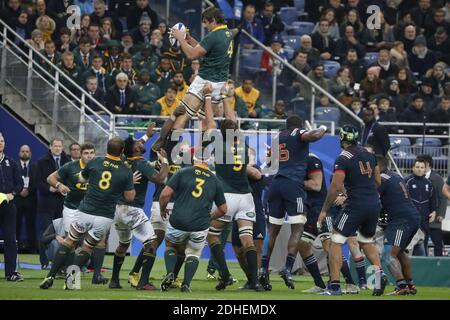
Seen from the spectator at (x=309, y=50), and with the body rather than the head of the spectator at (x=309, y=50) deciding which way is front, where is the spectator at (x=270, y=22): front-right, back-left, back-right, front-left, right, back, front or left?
back-right

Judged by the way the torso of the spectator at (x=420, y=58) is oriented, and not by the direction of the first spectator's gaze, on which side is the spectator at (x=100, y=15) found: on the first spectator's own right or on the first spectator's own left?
on the first spectator's own right

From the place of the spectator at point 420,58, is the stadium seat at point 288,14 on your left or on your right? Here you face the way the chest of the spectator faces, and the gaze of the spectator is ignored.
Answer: on your right

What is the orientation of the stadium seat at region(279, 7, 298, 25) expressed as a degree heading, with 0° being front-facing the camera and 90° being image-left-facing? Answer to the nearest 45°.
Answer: approximately 0°

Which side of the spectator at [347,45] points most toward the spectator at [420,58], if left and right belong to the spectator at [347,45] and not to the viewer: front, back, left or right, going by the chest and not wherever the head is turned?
left

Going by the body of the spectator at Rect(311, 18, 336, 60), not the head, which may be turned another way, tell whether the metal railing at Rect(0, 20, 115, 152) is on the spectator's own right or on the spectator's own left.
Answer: on the spectator's own right

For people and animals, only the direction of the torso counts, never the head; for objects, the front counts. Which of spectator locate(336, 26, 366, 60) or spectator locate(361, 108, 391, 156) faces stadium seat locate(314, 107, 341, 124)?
spectator locate(336, 26, 366, 60)
